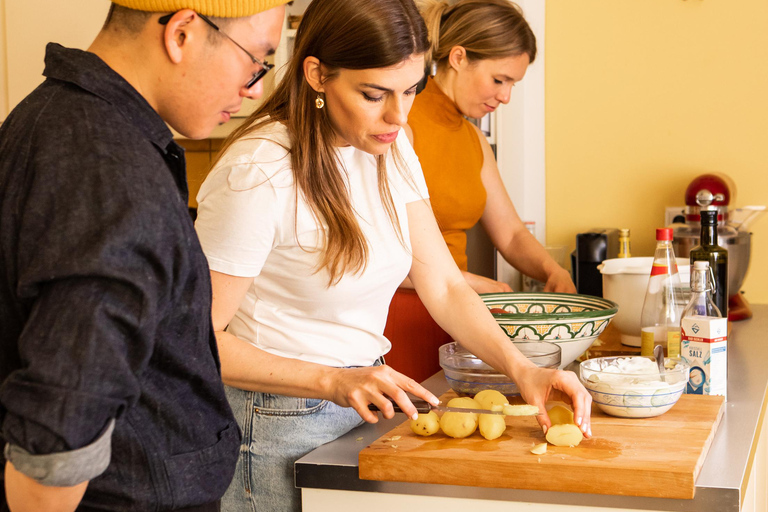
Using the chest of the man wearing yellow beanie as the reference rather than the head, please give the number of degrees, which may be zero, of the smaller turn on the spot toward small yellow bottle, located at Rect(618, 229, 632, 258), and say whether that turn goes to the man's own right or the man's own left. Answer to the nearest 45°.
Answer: approximately 45° to the man's own left

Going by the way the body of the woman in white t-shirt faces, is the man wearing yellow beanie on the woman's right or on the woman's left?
on the woman's right

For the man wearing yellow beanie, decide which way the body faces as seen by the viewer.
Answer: to the viewer's right

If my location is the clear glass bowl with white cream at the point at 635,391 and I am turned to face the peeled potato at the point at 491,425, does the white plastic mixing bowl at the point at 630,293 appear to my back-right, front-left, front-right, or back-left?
back-right

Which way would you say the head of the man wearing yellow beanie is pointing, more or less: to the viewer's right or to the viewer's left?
to the viewer's right

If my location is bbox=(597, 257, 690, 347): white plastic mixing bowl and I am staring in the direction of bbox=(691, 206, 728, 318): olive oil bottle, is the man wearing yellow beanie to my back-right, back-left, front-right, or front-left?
back-right

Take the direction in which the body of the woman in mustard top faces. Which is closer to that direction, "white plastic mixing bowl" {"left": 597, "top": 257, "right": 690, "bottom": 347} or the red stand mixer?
the white plastic mixing bowl
